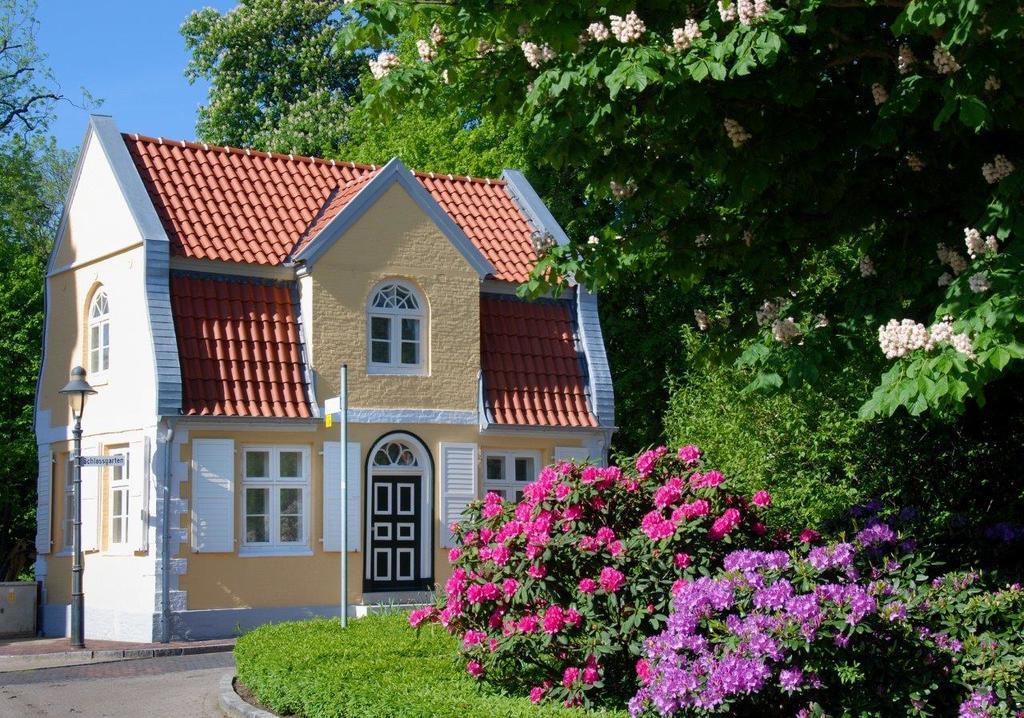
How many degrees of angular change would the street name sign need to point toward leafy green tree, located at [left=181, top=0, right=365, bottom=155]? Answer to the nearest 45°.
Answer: approximately 180°

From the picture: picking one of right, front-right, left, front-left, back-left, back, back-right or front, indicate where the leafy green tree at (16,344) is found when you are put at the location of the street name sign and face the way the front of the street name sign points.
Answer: back

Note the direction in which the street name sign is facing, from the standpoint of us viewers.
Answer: facing the viewer

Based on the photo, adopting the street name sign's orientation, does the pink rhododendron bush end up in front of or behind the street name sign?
in front

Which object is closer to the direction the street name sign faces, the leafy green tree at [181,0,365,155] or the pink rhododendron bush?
the pink rhododendron bush

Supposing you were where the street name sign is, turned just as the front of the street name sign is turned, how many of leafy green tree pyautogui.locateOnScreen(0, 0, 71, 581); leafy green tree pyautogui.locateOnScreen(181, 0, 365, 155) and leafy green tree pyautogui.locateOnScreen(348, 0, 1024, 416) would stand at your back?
2

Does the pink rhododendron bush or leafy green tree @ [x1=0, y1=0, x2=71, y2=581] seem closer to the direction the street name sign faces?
the pink rhododendron bush
